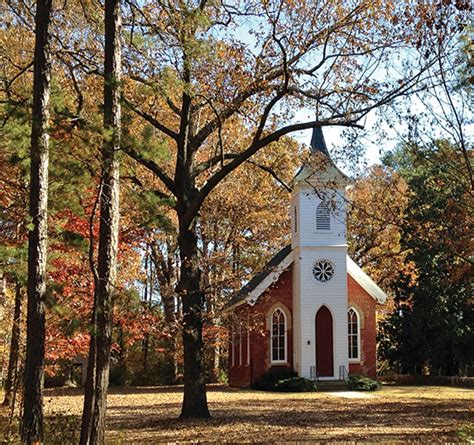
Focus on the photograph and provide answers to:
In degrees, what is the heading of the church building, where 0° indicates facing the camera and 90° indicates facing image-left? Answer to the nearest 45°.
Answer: approximately 0°

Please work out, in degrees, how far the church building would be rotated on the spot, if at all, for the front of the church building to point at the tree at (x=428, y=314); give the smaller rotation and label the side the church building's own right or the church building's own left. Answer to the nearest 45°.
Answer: approximately 135° to the church building's own left

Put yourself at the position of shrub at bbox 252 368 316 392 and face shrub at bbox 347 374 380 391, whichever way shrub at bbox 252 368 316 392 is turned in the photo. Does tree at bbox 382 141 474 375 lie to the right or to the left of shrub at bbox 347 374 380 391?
left
